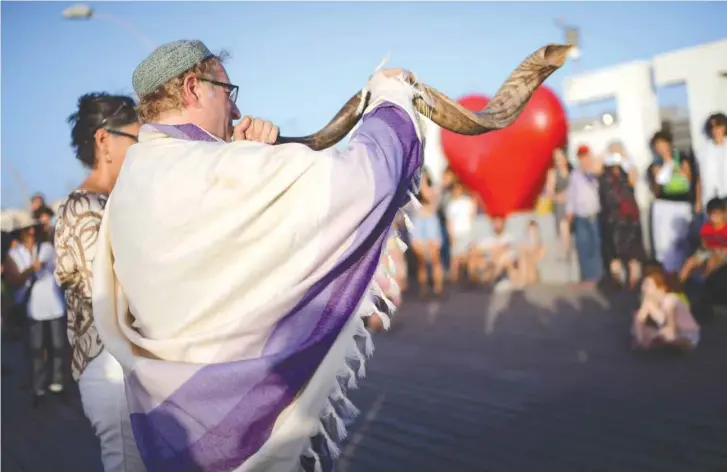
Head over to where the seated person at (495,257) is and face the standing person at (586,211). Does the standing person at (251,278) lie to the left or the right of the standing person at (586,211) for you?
right

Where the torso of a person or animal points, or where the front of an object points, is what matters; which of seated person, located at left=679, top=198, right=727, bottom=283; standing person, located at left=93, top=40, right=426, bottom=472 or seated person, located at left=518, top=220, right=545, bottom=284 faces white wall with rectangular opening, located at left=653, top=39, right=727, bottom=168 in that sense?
the standing person

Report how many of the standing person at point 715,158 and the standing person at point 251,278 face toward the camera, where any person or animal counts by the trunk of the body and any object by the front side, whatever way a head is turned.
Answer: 1

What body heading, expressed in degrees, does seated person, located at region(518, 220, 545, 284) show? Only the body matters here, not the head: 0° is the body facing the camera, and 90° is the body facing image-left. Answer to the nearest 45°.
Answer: approximately 0°

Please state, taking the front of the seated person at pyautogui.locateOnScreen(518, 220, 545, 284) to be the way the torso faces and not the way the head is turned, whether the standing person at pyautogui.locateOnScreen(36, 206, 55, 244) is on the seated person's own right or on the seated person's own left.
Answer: on the seated person's own right

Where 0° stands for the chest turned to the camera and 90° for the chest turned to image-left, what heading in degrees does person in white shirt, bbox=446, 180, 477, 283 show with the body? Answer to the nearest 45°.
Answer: approximately 45°

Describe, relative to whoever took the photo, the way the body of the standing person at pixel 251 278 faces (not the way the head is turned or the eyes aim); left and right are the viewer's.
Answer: facing away from the viewer and to the right of the viewer

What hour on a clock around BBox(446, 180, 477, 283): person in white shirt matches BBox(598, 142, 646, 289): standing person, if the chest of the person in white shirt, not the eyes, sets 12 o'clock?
The standing person is roughly at 9 o'clock from the person in white shirt.

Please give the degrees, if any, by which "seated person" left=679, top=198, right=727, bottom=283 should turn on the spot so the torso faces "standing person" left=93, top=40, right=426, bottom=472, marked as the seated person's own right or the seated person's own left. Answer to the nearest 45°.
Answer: approximately 45° to the seated person's own left
